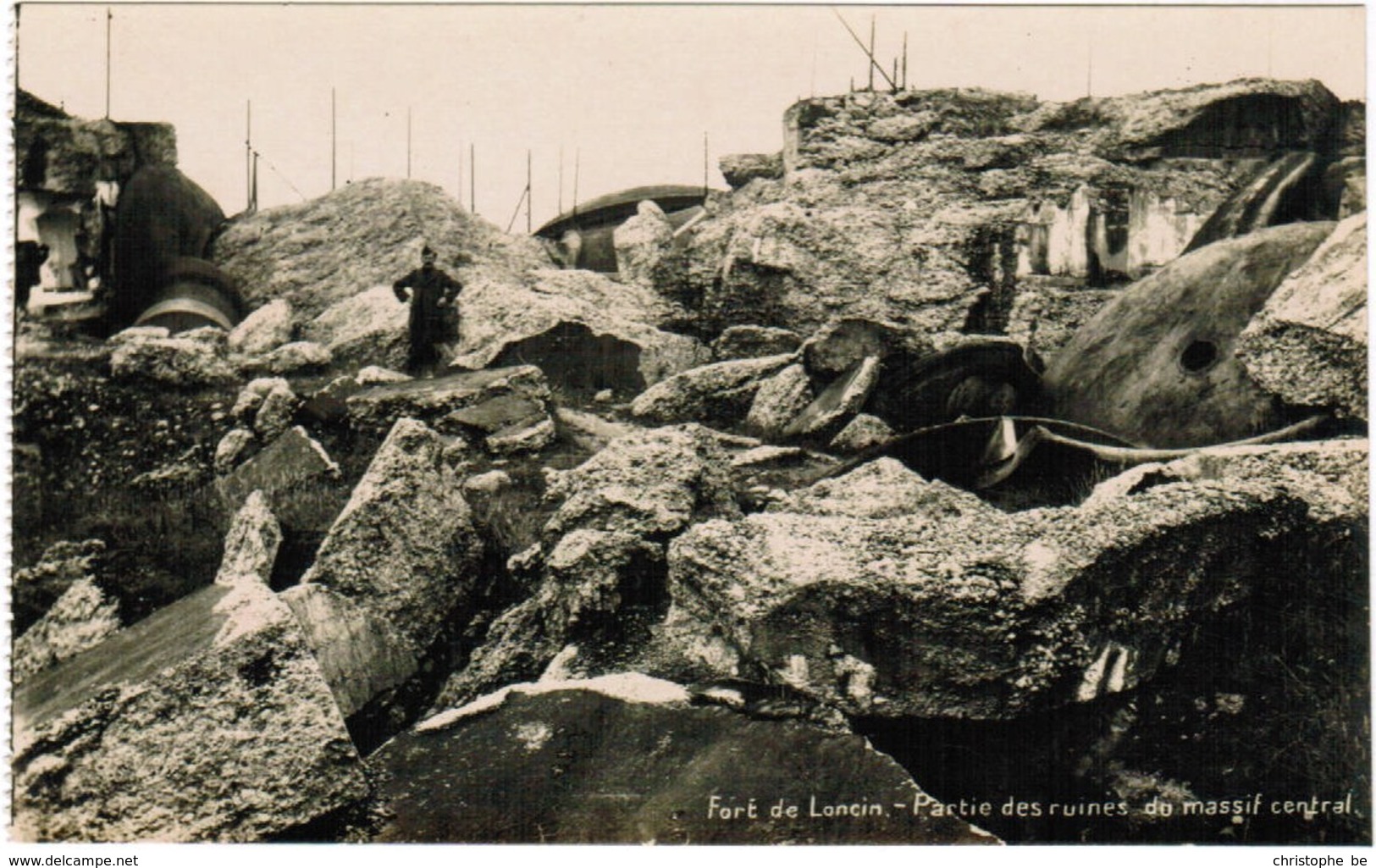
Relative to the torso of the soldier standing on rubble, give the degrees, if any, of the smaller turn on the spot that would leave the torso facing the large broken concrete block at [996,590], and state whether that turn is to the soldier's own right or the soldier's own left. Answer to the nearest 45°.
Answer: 0° — they already face it

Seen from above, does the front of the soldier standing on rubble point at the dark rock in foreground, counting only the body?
yes

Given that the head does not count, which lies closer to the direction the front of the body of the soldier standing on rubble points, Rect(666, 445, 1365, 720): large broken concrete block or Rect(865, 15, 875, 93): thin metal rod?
the large broken concrete block

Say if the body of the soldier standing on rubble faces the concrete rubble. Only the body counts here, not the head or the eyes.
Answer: yes

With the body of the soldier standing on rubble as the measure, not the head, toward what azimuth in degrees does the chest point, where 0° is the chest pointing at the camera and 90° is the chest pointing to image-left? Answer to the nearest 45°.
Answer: approximately 0°

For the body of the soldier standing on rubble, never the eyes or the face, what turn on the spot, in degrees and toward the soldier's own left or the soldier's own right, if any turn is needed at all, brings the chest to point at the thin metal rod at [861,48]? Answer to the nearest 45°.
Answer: approximately 90° to the soldier's own left

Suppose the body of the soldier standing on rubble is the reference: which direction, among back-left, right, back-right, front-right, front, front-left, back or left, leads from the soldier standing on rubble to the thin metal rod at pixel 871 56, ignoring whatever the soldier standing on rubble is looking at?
left

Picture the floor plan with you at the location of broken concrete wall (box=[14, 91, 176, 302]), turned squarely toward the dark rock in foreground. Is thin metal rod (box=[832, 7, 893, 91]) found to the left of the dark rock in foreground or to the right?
left

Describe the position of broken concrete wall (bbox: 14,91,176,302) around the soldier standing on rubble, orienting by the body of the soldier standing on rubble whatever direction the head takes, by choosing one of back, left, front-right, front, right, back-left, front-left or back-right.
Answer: back-right

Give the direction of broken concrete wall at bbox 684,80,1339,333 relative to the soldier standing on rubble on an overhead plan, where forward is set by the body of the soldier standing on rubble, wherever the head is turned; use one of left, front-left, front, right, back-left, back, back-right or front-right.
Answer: left
